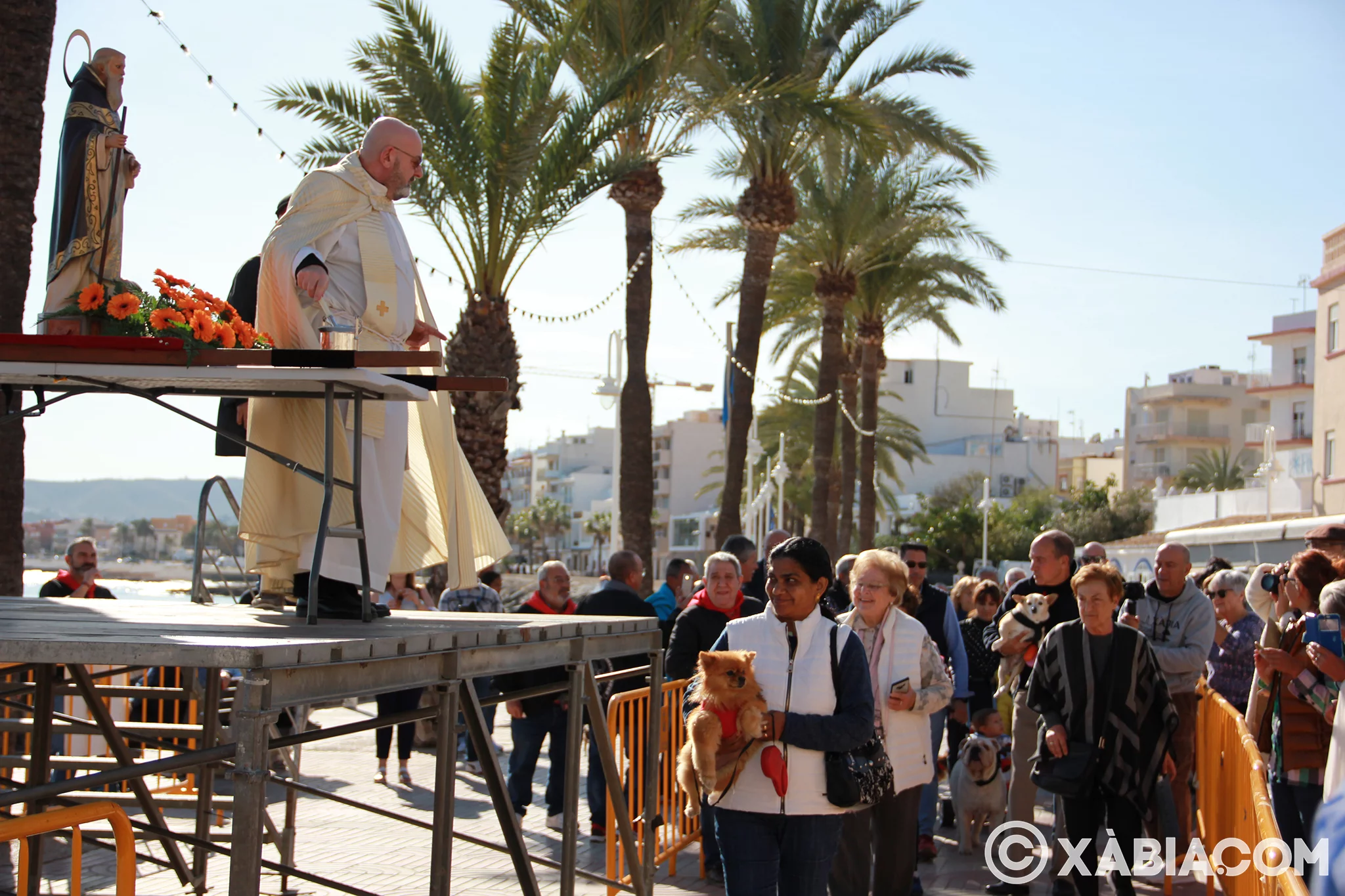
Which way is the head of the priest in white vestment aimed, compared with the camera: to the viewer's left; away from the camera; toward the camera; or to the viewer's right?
to the viewer's right

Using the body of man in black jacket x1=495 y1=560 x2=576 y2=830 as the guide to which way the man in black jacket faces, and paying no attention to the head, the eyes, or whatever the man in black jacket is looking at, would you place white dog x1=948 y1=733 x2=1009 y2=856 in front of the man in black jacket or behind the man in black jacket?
in front

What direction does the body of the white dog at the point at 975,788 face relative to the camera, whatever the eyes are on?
toward the camera

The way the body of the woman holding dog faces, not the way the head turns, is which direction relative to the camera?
toward the camera

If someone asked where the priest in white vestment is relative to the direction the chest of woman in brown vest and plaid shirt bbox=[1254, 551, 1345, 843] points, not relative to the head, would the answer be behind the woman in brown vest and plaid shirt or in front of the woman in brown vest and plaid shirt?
in front

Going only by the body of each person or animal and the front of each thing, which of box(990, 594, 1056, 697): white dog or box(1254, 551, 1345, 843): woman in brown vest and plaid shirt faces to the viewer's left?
the woman in brown vest and plaid shirt

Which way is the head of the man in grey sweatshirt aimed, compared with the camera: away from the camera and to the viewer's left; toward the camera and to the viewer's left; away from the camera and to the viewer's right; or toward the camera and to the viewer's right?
toward the camera and to the viewer's left

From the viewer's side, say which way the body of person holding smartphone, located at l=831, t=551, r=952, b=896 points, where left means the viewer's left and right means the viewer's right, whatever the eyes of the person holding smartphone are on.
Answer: facing the viewer and to the left of the viewer

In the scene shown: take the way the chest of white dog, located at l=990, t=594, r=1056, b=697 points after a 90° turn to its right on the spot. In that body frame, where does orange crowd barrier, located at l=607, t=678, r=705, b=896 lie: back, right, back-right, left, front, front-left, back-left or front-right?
front-right

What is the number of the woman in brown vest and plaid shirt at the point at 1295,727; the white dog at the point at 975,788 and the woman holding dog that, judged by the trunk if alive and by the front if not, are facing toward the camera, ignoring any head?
2

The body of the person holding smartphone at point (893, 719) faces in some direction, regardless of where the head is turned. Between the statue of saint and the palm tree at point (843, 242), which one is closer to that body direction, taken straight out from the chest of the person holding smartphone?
the statue of saint

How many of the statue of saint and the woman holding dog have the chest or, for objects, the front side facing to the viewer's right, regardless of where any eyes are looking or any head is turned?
1

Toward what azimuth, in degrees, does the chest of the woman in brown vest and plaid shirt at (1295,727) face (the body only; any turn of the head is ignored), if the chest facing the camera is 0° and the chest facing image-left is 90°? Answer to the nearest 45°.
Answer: approximately 90°

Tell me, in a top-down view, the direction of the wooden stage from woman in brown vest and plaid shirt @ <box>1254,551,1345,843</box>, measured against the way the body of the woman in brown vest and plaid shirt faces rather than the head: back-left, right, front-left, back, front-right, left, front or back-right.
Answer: front-left

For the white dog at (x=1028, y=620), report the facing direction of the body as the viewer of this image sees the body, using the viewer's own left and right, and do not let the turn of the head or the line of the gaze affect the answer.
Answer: facing the viewer and to the right of the viewer
